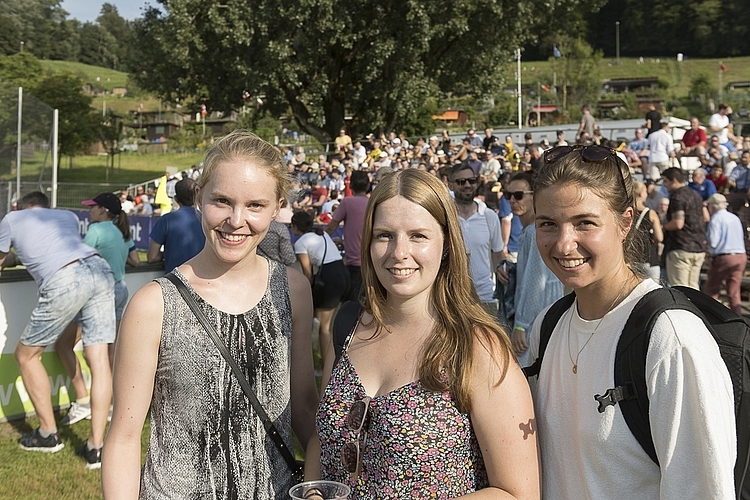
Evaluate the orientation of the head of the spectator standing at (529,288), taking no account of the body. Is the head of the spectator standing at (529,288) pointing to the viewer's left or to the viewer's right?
to the viewer's left

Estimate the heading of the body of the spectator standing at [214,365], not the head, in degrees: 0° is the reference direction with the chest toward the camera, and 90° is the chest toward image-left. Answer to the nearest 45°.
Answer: approximately 0°

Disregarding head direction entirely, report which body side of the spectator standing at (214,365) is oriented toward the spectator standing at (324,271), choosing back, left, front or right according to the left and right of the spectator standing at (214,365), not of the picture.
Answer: back

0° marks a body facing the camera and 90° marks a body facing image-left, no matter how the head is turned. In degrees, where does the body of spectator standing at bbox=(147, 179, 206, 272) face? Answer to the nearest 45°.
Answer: approximately 135°

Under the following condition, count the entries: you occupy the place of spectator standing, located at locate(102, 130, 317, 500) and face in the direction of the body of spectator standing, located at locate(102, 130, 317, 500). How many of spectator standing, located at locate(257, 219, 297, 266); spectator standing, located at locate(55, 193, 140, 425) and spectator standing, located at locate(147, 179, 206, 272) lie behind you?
3

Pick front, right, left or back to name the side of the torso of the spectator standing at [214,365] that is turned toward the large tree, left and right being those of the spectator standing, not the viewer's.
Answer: back

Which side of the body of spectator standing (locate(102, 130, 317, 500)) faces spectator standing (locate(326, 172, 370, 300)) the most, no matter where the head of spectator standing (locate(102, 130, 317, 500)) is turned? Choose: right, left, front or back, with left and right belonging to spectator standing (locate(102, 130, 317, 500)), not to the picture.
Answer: back
